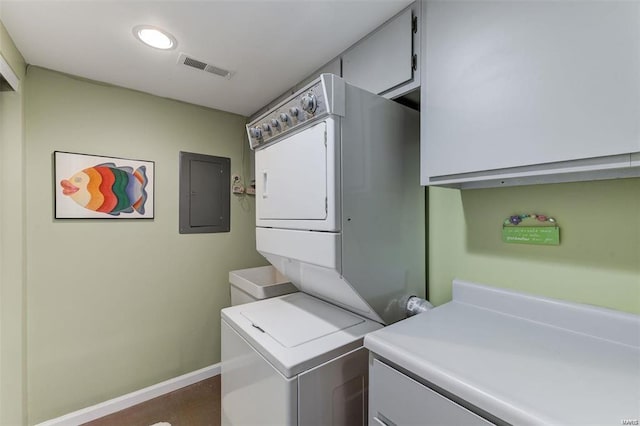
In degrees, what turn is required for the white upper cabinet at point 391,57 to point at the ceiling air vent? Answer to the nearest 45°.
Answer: approximately 45° to its right

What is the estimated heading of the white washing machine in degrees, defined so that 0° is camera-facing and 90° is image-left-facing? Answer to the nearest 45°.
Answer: approximately 45°

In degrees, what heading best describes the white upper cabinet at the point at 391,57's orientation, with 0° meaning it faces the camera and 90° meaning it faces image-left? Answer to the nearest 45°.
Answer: approximately 45°

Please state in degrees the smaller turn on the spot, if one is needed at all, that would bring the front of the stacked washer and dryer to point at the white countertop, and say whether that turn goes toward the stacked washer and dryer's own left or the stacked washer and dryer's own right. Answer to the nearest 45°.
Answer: approximately 90° to the stacked washer and dryer's own left

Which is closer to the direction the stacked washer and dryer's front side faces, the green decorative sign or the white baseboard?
the white baseboard

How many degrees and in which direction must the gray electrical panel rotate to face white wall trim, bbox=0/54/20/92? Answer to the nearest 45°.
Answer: approximately 90° to its right

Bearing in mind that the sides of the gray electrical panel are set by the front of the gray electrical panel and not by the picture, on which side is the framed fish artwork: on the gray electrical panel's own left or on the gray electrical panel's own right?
on the gray electrical panel's own right
